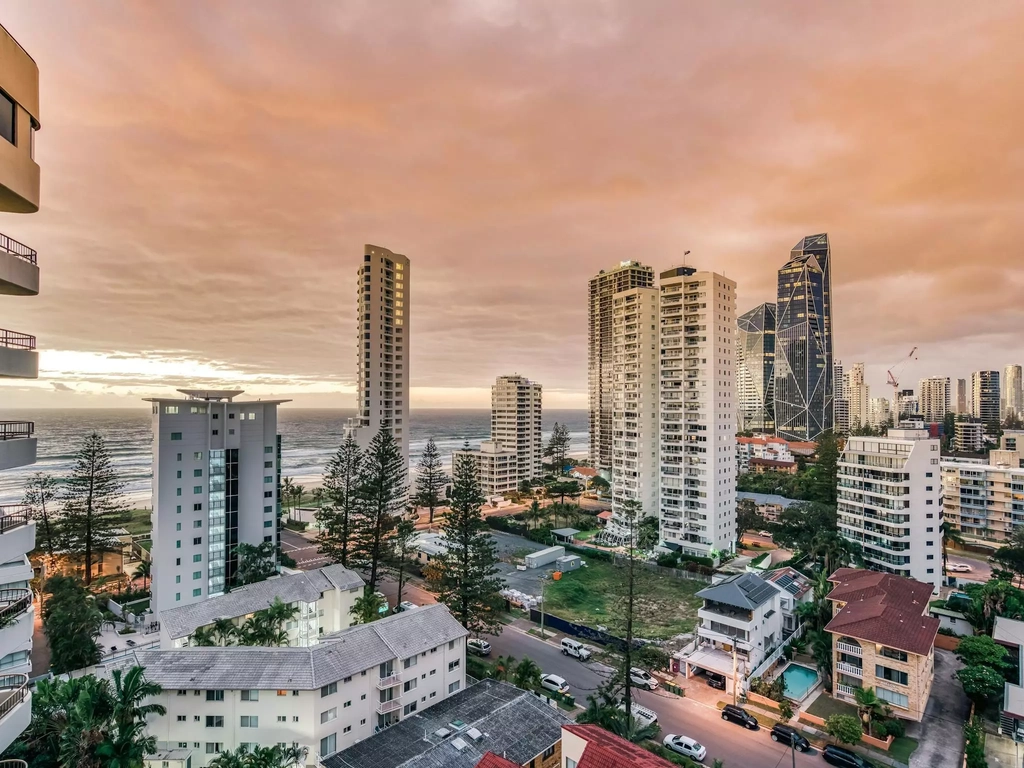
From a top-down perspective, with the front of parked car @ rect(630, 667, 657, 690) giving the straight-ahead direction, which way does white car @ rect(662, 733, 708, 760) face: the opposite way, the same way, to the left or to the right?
the opposite way

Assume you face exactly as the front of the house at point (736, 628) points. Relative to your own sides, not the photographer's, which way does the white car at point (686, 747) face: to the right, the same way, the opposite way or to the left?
to the right

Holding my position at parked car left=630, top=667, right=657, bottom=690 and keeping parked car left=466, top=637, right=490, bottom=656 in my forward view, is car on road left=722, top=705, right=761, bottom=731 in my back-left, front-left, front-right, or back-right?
back-left

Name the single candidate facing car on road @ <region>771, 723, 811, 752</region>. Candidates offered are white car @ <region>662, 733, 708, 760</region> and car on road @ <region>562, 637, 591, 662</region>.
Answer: car on road @ <region>562, 637, 591, 662</region>
